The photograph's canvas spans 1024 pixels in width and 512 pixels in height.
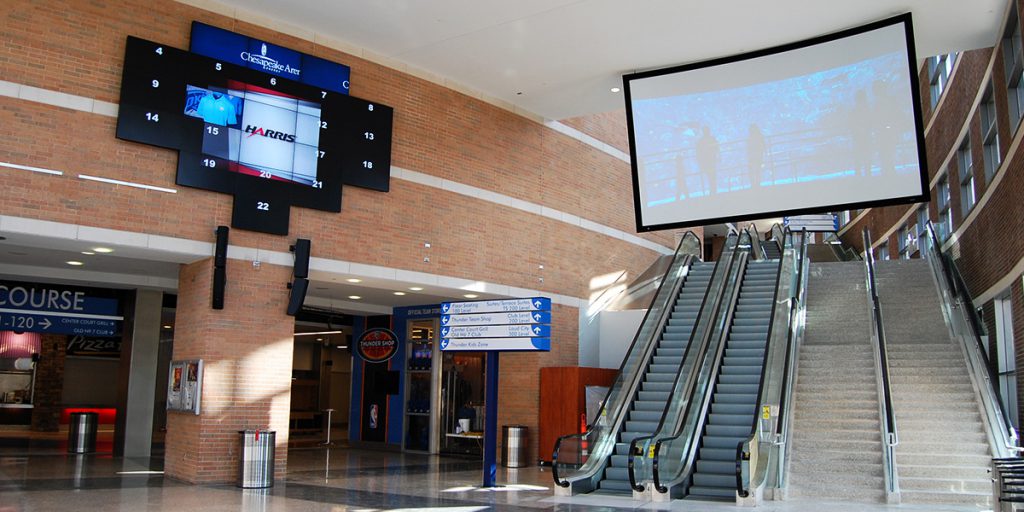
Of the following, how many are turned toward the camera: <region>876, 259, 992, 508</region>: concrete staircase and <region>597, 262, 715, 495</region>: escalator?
2

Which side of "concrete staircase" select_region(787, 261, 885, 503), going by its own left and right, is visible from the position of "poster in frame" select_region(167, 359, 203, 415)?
right

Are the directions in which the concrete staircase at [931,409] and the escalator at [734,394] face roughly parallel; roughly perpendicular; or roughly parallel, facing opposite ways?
roughly parallel

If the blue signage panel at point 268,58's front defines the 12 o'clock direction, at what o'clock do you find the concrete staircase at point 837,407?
The concrete staircase is roughly at 11 o'clock from the blue signage panel.

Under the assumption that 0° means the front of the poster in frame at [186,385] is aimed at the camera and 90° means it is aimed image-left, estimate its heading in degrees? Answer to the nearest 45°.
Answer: approximately 45°

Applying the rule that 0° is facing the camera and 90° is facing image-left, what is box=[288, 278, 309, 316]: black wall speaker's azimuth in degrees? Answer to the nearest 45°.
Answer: approximately 315°

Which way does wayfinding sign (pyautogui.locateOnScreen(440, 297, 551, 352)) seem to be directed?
toward the camera

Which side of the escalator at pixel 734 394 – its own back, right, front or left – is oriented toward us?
front

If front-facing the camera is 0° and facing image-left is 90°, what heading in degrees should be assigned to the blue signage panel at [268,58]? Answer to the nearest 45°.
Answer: approximately 315°

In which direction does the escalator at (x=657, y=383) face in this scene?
toward the camera
